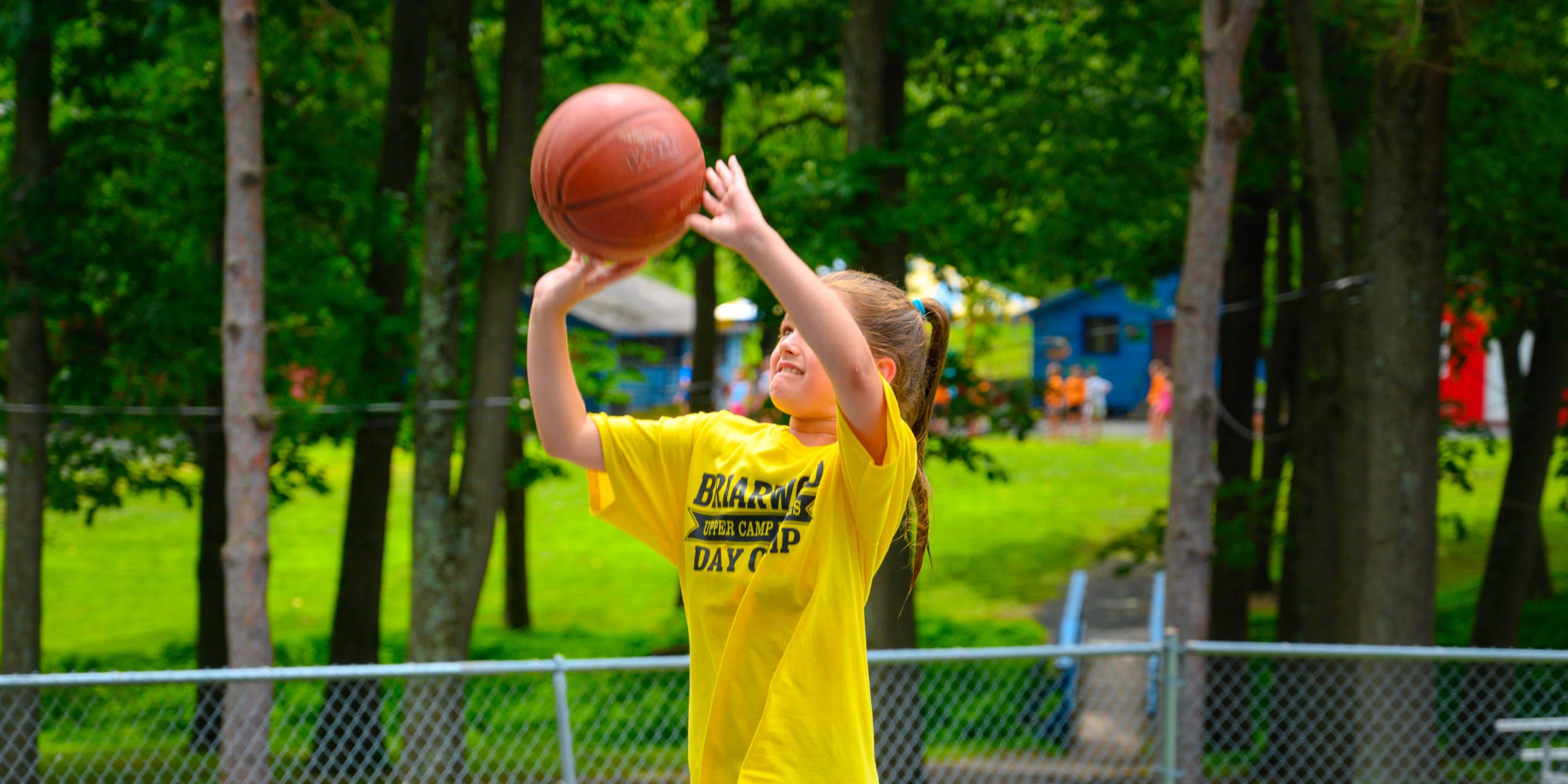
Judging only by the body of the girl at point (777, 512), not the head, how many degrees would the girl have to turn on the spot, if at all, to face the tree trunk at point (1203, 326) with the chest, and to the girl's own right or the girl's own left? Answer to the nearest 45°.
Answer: approximately 180°

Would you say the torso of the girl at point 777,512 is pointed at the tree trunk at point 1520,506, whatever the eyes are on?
no

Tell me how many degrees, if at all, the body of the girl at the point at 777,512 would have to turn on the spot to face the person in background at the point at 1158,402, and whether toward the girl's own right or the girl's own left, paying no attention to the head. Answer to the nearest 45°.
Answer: approximately 135° to the girl's own right

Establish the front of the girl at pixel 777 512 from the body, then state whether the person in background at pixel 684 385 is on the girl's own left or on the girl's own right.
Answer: on the girl's own right

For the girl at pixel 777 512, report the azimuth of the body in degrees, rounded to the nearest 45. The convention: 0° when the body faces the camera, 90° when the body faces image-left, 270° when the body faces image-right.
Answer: approximately 45°

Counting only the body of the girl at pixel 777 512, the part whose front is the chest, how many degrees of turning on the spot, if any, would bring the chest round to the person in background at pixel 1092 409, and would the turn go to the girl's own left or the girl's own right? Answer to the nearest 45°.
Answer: approximately 135° to the girl's own right

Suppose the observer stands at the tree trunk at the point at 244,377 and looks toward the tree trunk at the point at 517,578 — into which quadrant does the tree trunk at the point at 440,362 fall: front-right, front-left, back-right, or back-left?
front-right

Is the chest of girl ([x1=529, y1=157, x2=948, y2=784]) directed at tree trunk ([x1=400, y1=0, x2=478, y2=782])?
no

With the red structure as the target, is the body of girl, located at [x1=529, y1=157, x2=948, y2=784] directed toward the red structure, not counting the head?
no

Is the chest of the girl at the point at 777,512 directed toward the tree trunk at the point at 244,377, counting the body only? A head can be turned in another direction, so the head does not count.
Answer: no

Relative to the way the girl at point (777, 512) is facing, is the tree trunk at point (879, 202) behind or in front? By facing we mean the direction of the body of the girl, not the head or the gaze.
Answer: behind

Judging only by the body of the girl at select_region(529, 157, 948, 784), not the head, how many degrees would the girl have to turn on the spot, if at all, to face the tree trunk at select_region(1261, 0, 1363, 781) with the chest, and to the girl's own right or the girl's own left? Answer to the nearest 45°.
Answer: approximately 180°

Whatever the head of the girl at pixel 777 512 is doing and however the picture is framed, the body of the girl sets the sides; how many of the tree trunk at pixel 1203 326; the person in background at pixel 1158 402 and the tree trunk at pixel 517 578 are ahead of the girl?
0
